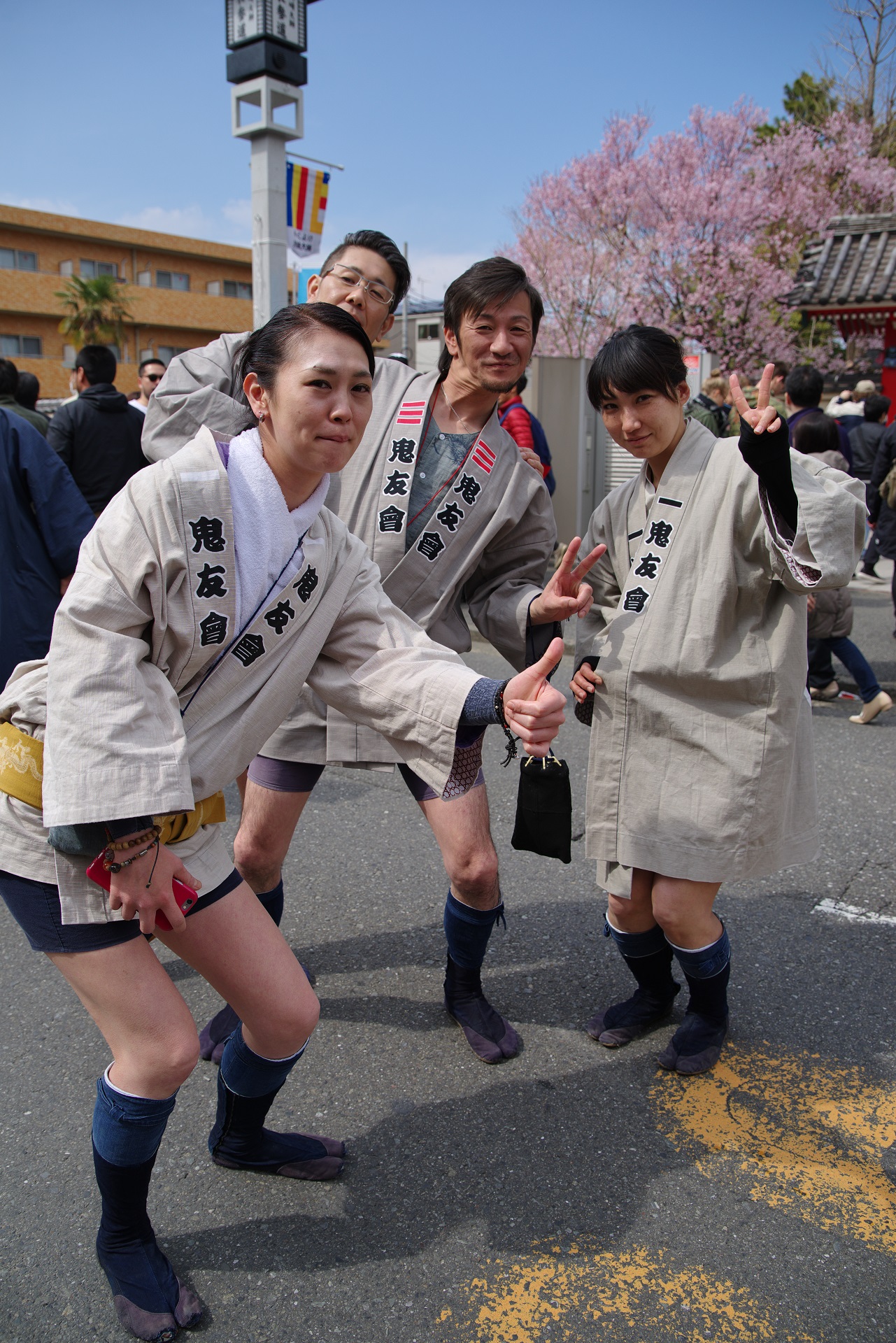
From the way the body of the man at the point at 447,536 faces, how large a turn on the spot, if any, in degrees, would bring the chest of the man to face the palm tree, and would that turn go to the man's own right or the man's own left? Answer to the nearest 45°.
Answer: approximately 180°

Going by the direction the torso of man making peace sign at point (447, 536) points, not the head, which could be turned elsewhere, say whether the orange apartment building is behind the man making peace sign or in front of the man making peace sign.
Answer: behind

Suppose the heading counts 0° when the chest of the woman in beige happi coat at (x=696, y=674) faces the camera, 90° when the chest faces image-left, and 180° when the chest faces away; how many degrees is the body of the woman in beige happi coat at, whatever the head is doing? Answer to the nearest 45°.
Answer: approximately 45°

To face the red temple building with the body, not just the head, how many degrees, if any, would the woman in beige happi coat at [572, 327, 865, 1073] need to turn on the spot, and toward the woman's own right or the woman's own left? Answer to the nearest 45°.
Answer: approximately 135° to the woman's own right

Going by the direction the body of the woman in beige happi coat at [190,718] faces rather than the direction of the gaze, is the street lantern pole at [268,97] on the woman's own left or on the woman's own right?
on the woman's own left

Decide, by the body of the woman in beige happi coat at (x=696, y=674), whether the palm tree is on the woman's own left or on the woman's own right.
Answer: on the woman's own right

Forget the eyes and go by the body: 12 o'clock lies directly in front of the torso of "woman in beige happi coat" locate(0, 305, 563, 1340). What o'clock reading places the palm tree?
The palm tree is roughly at 7 o'clock from the woman in beige happi coat.

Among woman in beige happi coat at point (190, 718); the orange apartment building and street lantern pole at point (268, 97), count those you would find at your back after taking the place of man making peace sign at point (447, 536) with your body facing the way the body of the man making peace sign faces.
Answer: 2

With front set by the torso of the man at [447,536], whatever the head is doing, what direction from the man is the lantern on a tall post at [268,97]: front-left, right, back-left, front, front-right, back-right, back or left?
back

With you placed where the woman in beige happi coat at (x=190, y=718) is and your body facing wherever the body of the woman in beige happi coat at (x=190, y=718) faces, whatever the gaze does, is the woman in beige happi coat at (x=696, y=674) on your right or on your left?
on your left

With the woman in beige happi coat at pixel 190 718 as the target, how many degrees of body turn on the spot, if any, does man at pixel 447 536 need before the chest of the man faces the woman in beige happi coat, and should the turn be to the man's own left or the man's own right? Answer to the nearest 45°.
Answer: approximately 45° to the man's own right
